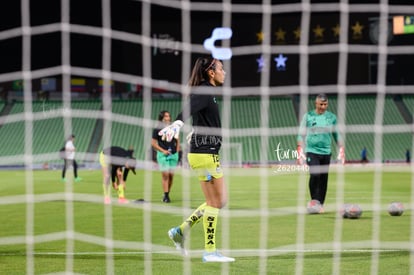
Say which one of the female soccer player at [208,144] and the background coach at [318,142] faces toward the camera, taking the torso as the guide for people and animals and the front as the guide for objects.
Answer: the background coach

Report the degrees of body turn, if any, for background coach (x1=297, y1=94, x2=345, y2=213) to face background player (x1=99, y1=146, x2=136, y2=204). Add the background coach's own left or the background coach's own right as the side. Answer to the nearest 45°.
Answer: approximately 90° to the background coach's own right

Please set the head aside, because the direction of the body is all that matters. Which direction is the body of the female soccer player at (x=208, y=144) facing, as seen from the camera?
to the viewer's right

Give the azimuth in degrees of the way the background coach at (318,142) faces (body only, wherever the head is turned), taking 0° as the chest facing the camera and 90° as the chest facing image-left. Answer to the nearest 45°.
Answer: approximately 0°

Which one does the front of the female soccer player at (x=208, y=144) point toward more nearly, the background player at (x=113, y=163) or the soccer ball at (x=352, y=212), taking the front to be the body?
the soccer ball

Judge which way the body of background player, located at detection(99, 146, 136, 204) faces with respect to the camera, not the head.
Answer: to the viewer's right

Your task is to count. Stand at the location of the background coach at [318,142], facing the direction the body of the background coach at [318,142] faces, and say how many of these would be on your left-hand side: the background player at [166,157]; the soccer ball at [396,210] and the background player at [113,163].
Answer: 1

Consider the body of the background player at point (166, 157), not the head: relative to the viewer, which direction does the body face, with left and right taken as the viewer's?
facing the viewer and to the right of the viewer
